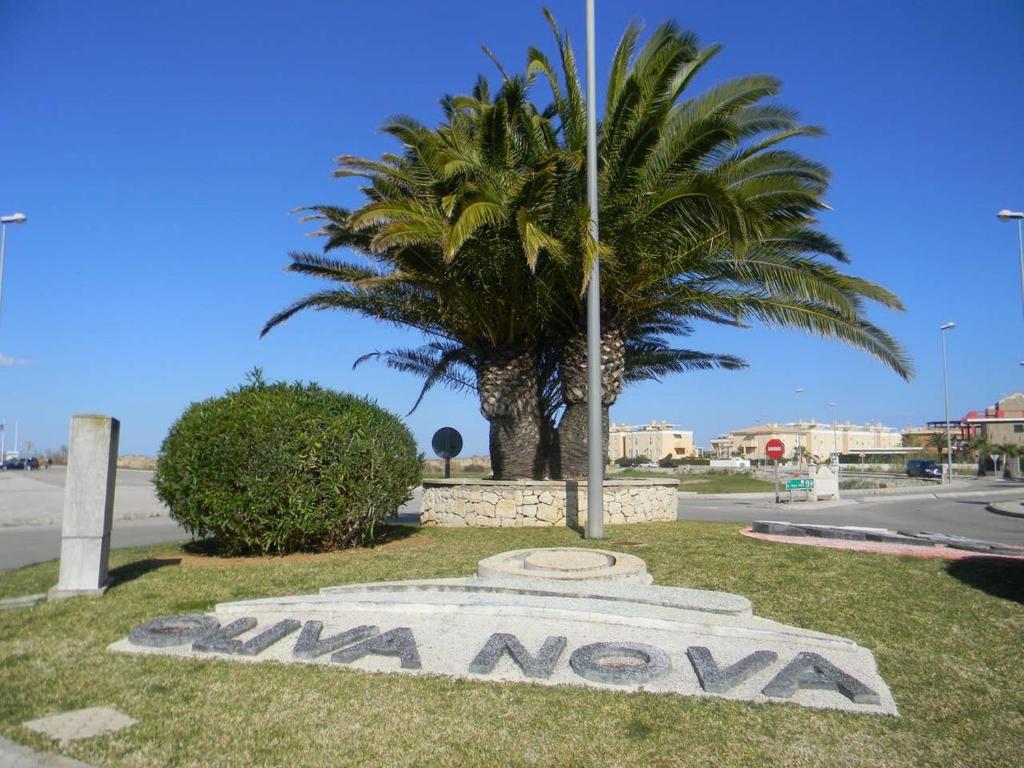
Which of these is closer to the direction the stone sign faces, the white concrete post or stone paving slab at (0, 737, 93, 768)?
the stone paving slab

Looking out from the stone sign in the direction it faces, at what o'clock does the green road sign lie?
The green road sign is roughly at 7 o'clock from the stone sign.

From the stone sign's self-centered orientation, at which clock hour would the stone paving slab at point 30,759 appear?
The stone paving slab is roughly at 2 o'clock from the stone sign.

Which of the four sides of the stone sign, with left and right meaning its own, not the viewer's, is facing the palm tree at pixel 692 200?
back

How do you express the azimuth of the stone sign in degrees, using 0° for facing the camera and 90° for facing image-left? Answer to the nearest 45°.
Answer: approximately 0°

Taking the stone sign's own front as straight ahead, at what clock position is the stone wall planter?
The stone wall planter is roughly at 6 o'clock from the stone sign.

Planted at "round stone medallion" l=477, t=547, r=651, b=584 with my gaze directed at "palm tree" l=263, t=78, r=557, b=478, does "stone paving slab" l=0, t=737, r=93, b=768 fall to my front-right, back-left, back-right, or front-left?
back-left

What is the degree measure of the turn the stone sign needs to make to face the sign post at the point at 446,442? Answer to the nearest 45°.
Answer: approximately 180°

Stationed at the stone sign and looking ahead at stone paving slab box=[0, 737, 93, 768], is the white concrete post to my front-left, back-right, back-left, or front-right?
front-right

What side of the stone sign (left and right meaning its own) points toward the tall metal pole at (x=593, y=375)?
back
